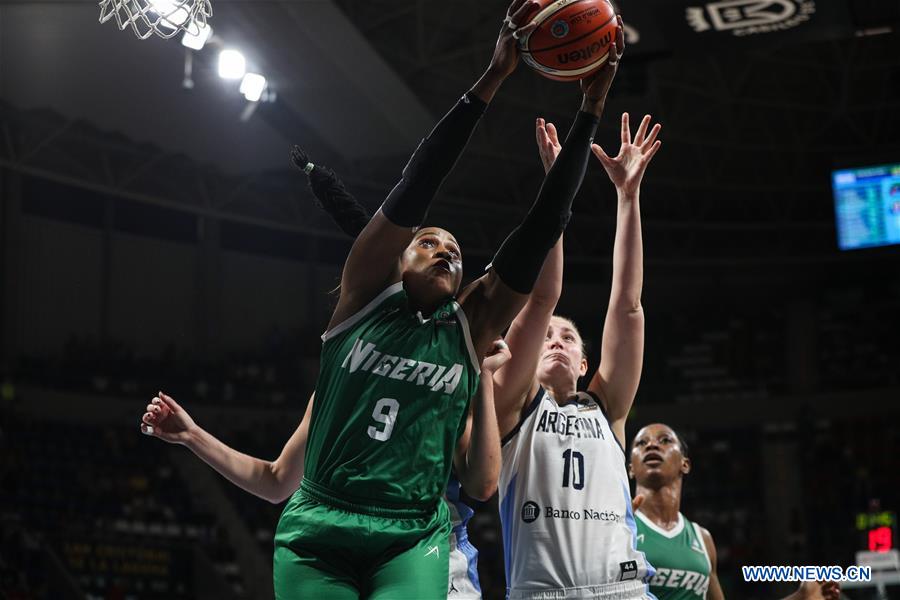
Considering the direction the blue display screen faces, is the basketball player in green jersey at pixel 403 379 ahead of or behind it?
ahead

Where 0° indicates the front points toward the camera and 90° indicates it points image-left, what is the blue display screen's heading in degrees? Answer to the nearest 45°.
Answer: approximately 0°

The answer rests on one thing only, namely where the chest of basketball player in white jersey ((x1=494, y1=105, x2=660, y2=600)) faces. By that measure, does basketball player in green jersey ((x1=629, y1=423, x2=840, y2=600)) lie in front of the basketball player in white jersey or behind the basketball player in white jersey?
behind

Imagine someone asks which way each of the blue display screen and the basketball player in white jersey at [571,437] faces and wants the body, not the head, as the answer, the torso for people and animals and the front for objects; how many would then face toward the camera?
2

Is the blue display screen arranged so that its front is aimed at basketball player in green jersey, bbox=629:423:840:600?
yes

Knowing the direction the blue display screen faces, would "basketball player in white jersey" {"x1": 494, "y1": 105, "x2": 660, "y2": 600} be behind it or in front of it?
in front

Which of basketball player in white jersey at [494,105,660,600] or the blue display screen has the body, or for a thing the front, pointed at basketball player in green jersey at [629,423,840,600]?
the blue display screen

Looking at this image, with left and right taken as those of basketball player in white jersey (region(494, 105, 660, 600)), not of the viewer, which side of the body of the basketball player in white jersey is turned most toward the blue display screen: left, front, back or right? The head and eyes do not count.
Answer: back
